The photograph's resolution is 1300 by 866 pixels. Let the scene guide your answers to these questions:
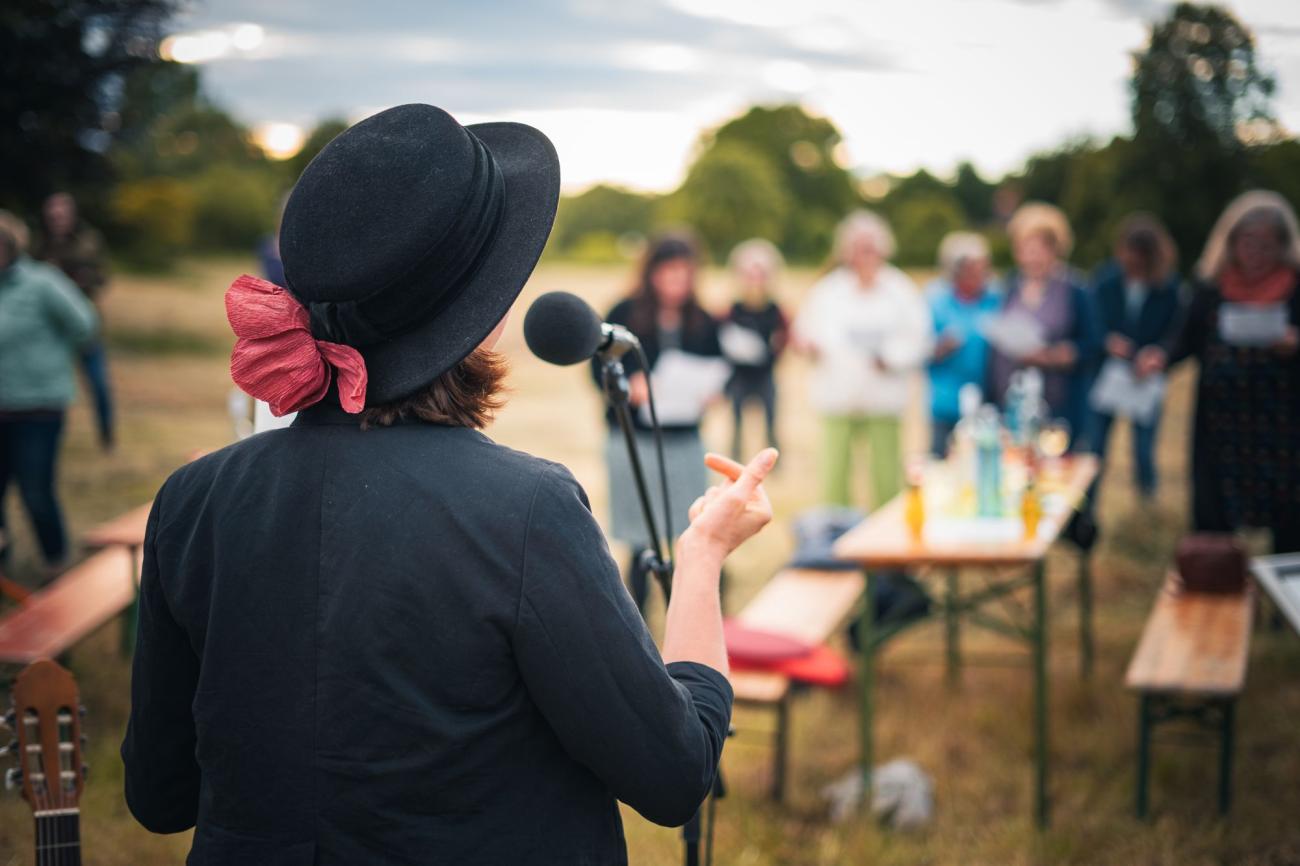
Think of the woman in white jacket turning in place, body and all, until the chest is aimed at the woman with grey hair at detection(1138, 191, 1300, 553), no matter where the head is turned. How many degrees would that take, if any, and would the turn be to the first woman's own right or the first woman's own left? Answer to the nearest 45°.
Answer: approximately 45° to the first woman's own left

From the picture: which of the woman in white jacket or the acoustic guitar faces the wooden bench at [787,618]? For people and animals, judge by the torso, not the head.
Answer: the woman in white jacket

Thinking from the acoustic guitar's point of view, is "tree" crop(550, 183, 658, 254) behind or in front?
behind

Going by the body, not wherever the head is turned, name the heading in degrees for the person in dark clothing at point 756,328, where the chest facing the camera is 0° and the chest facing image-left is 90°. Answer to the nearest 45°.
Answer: approximately 0°

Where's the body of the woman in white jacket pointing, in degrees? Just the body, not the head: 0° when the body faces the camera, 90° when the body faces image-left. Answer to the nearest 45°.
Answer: approximately 0°

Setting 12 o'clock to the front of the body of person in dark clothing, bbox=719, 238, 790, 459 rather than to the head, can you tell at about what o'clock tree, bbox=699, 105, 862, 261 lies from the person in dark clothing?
The tree is roughly at 6 o'clock from the person in dark clothing.
